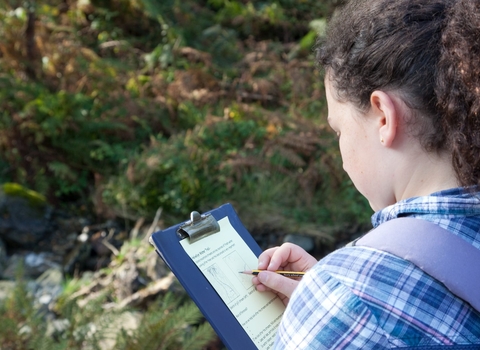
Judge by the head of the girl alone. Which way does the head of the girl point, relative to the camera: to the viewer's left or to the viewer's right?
to the viewer's left

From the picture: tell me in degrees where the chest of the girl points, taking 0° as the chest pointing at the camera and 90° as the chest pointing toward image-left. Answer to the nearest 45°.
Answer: approximately 135°

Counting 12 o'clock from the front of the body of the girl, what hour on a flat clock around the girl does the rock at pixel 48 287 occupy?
The rock is roughly at 12 o'clock from the girl.
